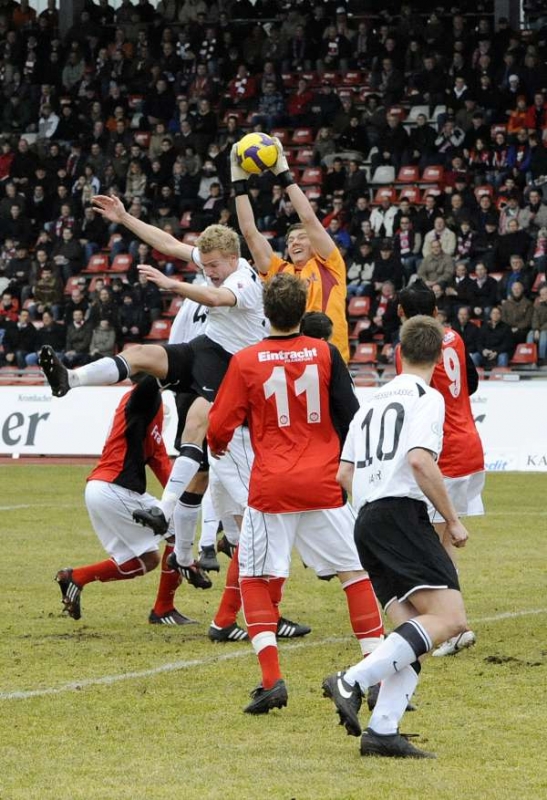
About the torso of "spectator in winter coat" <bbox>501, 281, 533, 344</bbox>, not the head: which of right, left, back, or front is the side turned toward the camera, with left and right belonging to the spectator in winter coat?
front

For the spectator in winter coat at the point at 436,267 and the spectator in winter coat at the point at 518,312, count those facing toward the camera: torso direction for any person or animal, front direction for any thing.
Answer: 2

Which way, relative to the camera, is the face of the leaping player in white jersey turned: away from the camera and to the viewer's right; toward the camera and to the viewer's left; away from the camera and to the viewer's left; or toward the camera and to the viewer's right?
toward the camera and to the viewer's left

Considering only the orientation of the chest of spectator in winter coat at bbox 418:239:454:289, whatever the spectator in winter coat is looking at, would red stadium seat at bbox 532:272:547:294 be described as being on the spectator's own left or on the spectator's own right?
on the spectator's own left

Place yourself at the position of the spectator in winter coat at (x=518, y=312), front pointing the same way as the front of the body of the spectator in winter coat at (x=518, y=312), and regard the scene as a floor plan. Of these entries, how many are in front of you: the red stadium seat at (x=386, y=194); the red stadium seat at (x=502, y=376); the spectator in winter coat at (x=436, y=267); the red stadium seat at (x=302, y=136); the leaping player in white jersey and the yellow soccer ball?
3

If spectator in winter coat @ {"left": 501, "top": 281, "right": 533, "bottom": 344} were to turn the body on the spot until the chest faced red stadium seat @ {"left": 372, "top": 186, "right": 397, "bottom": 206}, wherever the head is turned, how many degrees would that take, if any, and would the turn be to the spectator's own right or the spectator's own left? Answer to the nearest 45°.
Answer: approximately 135° to the spectator's own right

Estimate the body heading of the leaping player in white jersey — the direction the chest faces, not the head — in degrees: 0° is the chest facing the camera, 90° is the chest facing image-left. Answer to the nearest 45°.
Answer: approximately 90°

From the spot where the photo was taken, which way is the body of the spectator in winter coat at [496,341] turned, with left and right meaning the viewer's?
facing the viewer

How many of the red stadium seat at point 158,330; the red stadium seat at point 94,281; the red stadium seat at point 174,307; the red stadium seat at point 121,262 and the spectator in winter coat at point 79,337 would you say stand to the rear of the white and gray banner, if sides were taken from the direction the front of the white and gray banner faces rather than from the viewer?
5

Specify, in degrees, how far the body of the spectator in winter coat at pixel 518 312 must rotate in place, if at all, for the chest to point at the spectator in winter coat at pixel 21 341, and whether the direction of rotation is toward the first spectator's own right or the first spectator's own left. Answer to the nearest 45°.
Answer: approximately 90° to the first spectator's own right

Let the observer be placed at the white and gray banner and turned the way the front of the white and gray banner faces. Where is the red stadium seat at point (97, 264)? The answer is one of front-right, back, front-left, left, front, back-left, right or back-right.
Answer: back

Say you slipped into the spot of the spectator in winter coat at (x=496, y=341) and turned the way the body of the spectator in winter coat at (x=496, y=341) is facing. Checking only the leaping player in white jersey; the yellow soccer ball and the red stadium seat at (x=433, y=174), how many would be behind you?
1
